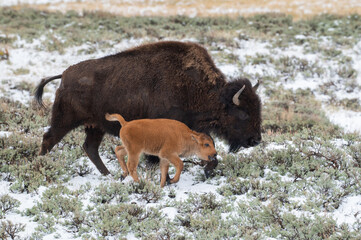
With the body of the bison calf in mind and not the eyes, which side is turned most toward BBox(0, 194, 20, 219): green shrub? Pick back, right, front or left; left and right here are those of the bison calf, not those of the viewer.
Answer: back

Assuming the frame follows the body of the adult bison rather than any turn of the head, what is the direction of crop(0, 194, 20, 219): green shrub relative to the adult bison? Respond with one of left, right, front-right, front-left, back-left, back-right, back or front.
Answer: back-right

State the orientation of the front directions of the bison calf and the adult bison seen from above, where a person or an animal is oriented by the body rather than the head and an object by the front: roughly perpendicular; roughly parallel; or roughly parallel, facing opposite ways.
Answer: roughly parallel

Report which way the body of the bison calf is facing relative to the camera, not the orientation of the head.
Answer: to the viewer's right

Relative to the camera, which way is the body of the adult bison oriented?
to the viewer's right

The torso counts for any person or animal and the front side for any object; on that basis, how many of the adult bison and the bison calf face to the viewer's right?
2

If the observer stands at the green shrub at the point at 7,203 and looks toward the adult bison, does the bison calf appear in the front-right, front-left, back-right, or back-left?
front-right

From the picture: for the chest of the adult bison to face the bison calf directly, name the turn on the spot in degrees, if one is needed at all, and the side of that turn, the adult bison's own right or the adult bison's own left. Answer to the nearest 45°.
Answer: approximately 90° to the adult bison's own right

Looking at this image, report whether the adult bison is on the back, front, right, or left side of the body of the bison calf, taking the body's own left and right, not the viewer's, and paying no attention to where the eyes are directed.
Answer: left

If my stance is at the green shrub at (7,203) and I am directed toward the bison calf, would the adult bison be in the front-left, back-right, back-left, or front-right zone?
front-left
